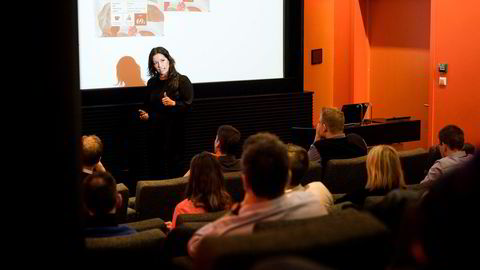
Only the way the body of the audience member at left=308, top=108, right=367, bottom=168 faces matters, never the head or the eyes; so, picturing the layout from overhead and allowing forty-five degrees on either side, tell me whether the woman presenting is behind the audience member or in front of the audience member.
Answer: in front

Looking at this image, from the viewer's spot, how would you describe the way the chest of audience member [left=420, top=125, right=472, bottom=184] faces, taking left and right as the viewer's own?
facing away from the viewer and to the left of the viewer

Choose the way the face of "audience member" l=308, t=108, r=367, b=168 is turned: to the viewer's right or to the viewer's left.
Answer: to the viewer's left

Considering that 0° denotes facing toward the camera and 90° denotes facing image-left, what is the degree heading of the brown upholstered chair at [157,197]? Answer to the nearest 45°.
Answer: approximately 180°

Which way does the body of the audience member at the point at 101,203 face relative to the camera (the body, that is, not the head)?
away from the camera

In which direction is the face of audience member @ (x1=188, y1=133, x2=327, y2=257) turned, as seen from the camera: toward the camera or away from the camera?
away from the camera

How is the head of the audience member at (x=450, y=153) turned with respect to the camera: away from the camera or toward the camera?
away from the camera

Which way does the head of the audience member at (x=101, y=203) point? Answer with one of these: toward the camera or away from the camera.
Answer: away from the camera

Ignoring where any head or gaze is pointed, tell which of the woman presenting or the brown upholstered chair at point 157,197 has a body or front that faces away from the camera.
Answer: the brown upholstered chair

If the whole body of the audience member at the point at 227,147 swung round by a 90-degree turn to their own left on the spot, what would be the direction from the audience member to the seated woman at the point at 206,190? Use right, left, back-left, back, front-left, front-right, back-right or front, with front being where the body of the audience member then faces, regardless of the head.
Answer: front-left

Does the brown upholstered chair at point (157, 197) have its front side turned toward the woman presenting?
yes

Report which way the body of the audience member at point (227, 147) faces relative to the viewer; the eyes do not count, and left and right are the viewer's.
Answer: facing away from the viewer and to the left of the viewer

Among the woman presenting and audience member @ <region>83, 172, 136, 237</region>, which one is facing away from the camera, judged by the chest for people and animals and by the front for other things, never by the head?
the audience member

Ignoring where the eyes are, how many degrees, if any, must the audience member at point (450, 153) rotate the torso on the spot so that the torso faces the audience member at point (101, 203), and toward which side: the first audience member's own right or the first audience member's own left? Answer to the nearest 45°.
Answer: approximately 90° to the first audience member's own left

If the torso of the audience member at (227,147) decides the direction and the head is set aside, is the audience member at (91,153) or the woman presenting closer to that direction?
the woman presenting

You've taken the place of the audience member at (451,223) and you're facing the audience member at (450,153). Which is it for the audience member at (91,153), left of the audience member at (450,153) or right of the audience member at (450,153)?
left

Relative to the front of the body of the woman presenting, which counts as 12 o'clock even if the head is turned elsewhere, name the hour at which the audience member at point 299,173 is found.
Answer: The audience member is roughly at 10 o'clock from the woman presenting.

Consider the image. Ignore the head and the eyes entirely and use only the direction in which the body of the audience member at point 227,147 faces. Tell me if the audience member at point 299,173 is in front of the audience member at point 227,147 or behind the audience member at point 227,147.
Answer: behind

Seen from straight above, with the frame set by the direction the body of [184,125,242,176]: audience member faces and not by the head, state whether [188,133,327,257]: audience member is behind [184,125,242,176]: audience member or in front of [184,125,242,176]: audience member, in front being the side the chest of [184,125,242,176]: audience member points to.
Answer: behind
